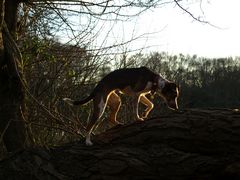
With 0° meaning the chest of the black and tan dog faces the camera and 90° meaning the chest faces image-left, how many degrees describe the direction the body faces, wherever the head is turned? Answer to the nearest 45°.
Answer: approximately 270°
